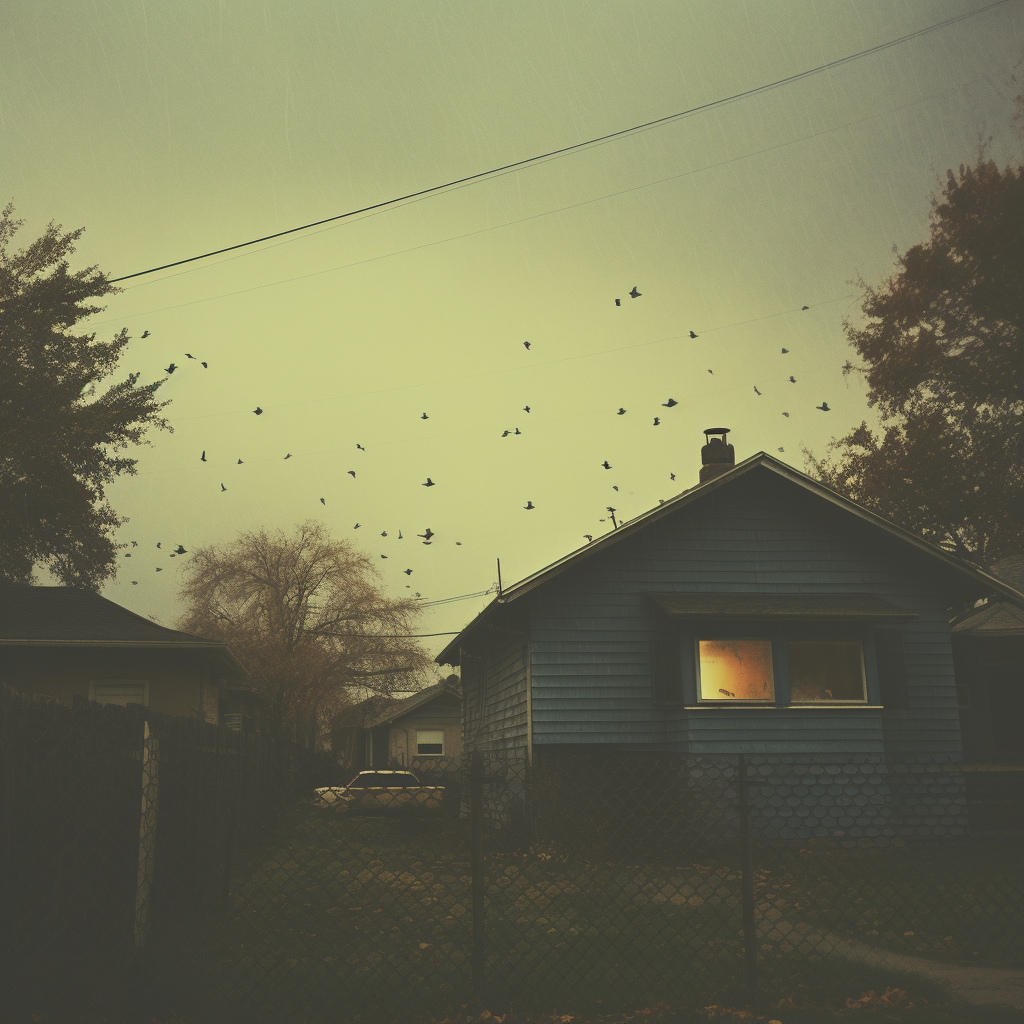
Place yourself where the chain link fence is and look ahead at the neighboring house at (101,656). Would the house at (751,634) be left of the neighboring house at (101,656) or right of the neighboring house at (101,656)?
right

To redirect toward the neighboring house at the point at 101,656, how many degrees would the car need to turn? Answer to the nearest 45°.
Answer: approximately 90° to its right

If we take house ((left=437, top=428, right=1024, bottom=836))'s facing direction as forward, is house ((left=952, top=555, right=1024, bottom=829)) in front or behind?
behind

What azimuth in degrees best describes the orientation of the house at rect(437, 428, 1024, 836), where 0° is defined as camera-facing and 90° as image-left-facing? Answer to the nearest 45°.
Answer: approximately 0°
